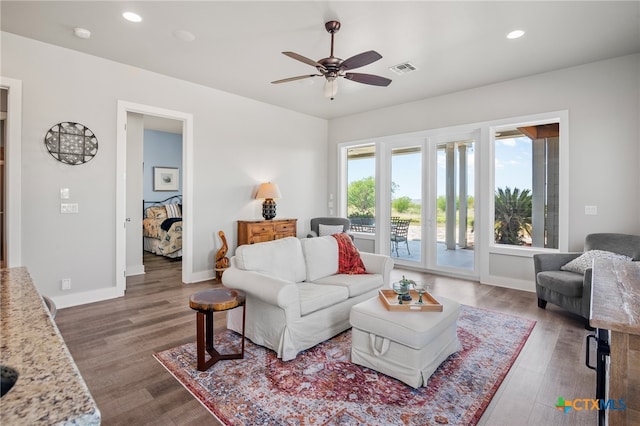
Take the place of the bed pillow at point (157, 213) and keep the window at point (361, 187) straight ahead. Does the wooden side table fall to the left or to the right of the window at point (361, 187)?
right

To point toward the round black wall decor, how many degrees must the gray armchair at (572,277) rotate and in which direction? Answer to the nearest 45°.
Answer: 0° — it already faces it

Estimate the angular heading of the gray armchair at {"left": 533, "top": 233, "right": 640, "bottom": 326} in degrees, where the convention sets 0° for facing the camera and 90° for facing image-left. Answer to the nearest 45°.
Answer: approximately 45°

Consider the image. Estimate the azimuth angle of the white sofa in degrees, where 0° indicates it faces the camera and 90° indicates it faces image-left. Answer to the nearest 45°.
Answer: approximately 315°

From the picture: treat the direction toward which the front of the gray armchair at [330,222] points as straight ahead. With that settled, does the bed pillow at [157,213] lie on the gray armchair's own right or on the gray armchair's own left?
on the gray armchair's own right

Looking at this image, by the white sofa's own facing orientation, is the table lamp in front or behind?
behind

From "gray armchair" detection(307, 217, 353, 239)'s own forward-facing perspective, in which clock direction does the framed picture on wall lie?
The framed picture on wall is roughly at 4 o'clock from the gray armchair.

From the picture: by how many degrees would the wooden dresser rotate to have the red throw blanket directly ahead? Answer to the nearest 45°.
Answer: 0° — it already faces it

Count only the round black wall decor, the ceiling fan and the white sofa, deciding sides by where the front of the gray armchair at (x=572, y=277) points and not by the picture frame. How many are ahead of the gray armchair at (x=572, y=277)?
3

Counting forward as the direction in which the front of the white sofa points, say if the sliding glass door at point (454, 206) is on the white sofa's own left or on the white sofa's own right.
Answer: on the white sofa's own left

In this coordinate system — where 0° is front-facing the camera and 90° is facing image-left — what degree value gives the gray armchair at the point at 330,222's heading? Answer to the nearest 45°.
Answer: approximately 0°
